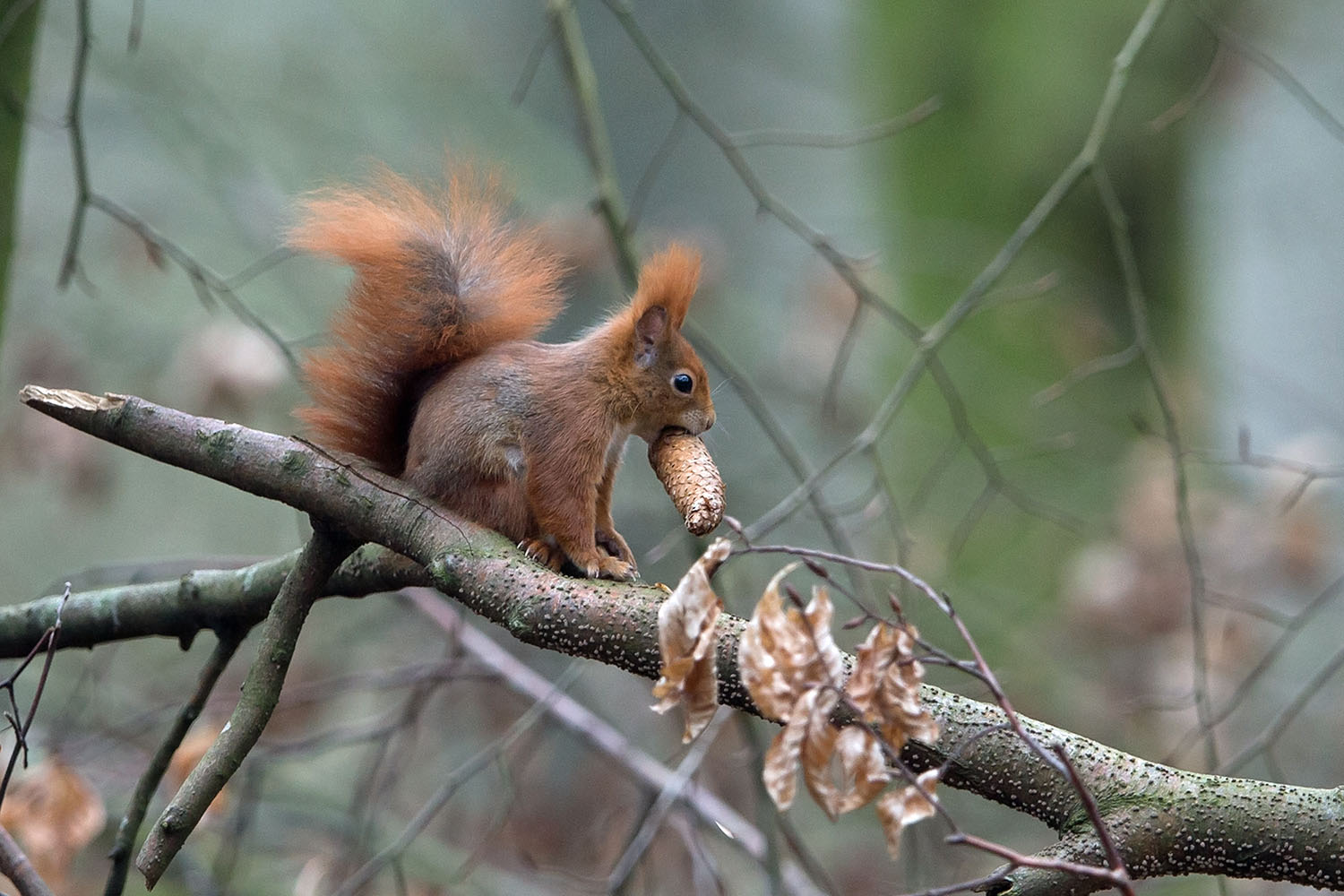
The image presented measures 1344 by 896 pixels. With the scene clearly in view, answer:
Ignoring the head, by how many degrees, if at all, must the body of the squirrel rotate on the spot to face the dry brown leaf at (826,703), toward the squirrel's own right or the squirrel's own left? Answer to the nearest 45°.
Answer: approximately 45° to the squirrel's own right

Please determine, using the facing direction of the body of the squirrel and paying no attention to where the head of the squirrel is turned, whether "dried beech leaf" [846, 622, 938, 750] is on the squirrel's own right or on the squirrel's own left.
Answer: on the squirrel's own right

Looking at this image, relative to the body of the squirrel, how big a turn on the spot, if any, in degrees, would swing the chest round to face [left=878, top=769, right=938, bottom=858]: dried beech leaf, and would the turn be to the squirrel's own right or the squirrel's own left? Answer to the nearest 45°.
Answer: approximately 45° to the squirrel's own right

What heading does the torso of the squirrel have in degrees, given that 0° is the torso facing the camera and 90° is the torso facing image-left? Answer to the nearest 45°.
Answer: approximately 270°

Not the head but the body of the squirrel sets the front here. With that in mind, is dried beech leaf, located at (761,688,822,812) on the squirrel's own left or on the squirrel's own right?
on the squirrel's own right
